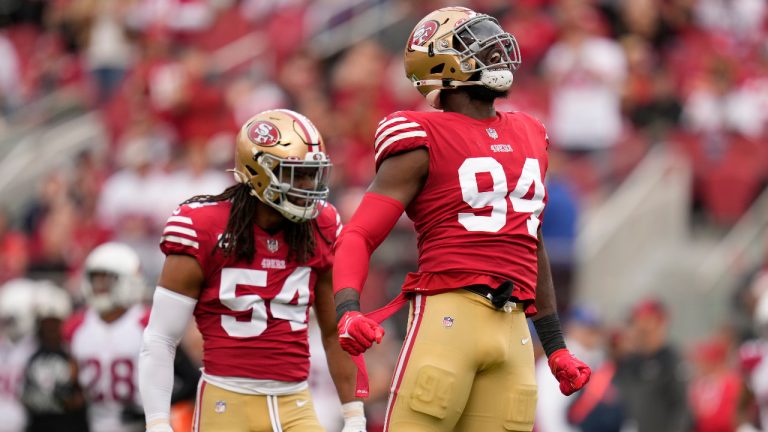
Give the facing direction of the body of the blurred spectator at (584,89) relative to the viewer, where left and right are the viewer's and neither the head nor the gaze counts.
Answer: facing the viewer

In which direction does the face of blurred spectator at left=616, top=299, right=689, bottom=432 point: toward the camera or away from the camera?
toward the camera

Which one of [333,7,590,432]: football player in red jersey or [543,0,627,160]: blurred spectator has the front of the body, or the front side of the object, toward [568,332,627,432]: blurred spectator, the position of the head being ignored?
[543,0,627,160]: blurred spectator

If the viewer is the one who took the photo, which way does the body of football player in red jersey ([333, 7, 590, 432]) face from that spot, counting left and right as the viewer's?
facing the viewer and to the right of the viewer

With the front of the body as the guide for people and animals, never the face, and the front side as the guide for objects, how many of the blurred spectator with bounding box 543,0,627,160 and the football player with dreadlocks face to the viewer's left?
0

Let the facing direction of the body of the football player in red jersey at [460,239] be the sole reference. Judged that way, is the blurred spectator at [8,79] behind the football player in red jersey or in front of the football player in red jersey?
behind

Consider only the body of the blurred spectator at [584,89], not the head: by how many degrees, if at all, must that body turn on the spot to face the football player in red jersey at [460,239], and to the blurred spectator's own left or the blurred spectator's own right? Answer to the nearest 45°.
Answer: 0° — they already face them

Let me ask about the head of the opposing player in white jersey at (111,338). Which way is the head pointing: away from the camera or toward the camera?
toward the camera

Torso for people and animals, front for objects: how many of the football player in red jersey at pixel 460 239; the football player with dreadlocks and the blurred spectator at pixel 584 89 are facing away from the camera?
0
